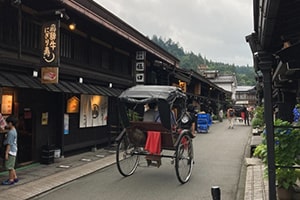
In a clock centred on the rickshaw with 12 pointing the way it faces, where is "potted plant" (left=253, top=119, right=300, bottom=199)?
The potted plant is roughly at 3 o'clock from the rickshaw.

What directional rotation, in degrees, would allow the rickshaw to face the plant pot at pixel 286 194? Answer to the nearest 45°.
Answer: approximately 90° to its right

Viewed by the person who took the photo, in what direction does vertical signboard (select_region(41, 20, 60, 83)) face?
facing the viewer and to the left of the viewer

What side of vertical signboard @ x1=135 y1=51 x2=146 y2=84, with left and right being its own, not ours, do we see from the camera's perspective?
front

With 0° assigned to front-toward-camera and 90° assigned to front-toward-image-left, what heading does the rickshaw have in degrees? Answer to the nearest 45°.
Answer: approximately 225°

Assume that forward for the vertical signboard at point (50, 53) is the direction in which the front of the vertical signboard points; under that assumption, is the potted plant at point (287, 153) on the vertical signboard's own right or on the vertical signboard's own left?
on the vertical signboard's own left

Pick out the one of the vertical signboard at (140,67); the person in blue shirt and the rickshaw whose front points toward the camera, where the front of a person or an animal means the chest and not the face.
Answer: the vertical signboard

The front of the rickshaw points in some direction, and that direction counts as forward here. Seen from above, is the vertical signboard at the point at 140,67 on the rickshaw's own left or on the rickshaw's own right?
on the rickshaw's own left

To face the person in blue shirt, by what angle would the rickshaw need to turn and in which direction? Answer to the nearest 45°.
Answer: approximately 135° to its left

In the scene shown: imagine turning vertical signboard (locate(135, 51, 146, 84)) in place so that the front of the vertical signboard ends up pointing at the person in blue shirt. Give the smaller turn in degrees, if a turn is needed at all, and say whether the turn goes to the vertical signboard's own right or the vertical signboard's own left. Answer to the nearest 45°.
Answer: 0° — it already faces them
